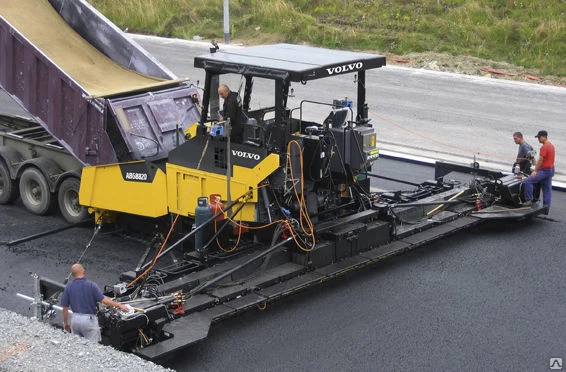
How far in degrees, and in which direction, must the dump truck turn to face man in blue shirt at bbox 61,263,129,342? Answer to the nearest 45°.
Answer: approximately 135° to its left

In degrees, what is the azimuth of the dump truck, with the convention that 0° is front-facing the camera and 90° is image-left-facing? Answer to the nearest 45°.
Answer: approximately 135°

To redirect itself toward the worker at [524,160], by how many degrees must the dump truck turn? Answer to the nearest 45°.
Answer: approximately 135° to its right

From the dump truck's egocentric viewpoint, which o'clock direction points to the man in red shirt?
The man in red shirt is roughly at 5 o'clock from the dump truck.

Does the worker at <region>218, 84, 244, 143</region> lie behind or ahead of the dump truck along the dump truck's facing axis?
behind

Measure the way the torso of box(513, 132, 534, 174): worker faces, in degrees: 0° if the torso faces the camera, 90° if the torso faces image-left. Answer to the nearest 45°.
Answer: approximately 90°
